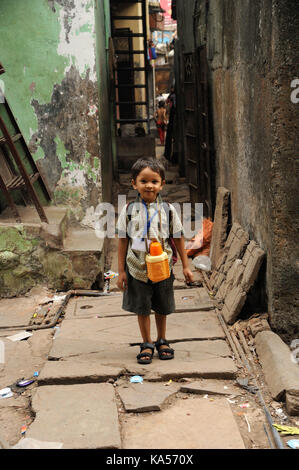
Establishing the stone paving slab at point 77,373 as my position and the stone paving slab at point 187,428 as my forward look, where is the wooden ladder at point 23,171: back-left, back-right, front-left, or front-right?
back-left

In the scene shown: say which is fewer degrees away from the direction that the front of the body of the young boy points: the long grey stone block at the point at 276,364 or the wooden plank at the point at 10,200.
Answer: the long grey stone block

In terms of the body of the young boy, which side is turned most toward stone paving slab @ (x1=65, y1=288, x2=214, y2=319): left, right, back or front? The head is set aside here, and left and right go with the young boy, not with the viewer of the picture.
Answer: back

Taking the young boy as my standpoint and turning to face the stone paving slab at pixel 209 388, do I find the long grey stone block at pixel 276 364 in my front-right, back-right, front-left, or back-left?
front-left

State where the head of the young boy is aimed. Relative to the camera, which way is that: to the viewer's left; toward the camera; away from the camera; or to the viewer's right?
toward the camera

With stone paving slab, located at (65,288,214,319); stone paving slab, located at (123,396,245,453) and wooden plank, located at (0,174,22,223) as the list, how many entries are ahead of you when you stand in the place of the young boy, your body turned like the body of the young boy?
1

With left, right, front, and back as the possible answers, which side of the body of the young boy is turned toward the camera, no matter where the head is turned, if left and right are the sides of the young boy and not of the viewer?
front

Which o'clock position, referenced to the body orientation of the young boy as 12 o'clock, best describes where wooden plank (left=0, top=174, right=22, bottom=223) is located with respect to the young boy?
The wooden plank is roughly at 5 o'clock from the young boy.
